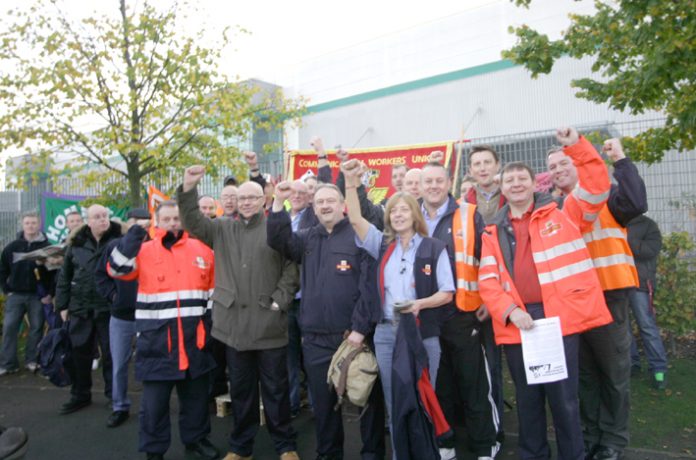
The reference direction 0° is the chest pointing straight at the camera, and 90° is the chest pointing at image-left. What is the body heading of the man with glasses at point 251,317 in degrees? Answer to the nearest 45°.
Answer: approximately 0°

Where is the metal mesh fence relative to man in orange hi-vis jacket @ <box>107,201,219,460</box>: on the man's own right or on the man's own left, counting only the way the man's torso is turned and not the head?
on the man's own left

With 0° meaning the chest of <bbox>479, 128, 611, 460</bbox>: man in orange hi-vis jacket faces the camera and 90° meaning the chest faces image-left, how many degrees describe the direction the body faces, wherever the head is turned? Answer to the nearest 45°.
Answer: approximately 0°

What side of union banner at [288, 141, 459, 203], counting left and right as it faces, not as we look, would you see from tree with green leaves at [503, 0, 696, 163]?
left

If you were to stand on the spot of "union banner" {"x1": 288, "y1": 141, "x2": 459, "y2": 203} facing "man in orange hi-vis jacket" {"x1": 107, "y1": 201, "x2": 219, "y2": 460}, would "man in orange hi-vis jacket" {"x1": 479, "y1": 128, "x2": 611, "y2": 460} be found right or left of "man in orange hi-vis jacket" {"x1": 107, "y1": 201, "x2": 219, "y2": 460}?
left

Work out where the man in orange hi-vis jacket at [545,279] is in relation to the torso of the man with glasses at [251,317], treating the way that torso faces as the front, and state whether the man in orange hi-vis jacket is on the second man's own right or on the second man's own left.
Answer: on the second man's own left

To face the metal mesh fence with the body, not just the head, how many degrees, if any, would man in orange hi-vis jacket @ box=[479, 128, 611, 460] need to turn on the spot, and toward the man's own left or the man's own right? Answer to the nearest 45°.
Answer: approximately 180°

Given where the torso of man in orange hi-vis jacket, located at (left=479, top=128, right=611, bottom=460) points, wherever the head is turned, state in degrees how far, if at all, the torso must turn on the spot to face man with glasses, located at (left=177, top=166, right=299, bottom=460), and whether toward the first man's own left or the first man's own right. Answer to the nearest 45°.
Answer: approximately 90° to the first man's own right
